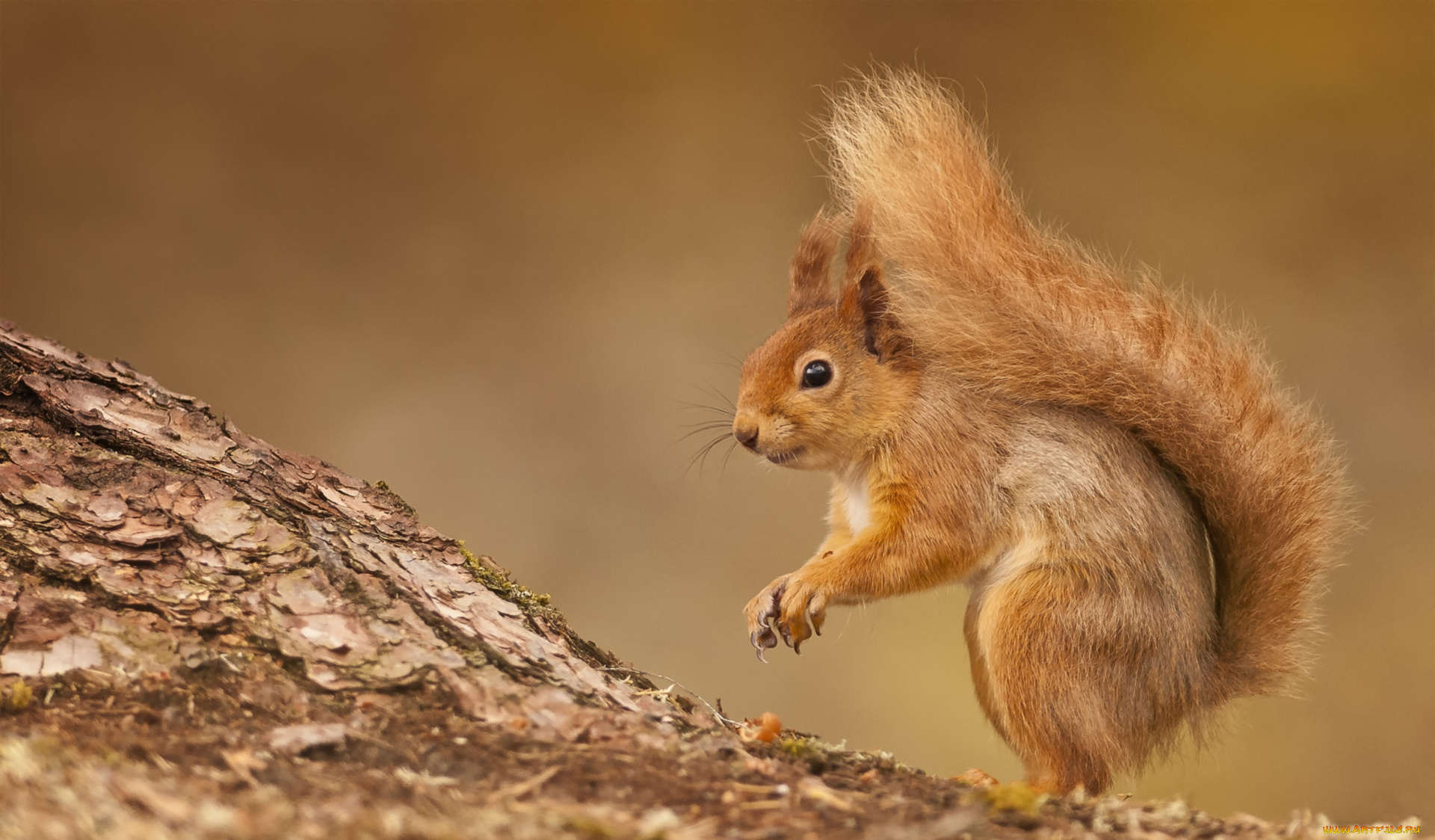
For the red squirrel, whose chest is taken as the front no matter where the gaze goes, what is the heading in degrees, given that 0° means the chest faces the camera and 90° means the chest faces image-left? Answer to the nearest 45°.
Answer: approximately 90°
